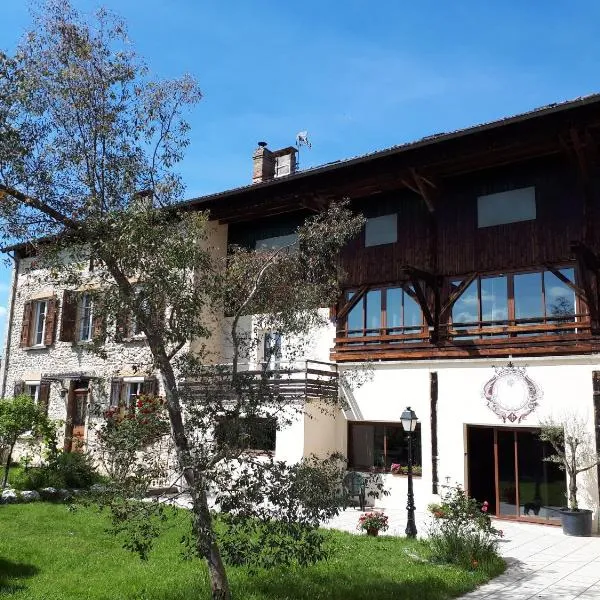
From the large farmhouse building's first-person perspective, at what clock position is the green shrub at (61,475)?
The green shrub is roughly at 2 o'clock from the large farmhouse building.

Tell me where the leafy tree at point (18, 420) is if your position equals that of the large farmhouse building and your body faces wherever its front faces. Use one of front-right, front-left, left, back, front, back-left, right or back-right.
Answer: front-right

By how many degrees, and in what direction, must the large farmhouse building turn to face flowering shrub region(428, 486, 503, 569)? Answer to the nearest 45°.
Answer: approximately 45° to its left

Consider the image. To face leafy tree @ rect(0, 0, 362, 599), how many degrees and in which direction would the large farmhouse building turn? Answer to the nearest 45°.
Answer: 0° — it already faces it

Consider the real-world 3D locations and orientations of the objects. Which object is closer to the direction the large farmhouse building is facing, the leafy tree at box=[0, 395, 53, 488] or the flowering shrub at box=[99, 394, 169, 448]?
the flowering shrub

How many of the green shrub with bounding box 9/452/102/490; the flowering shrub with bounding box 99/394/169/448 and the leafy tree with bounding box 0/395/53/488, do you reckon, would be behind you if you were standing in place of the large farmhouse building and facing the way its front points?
0

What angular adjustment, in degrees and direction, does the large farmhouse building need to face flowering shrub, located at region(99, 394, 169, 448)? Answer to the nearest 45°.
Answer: approximately 90° to its right

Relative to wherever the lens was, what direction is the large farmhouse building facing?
facing the viewer and to the left of the viewer

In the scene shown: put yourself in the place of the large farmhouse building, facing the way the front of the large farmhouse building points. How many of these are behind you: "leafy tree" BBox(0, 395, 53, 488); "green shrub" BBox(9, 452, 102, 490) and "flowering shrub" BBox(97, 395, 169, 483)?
0
